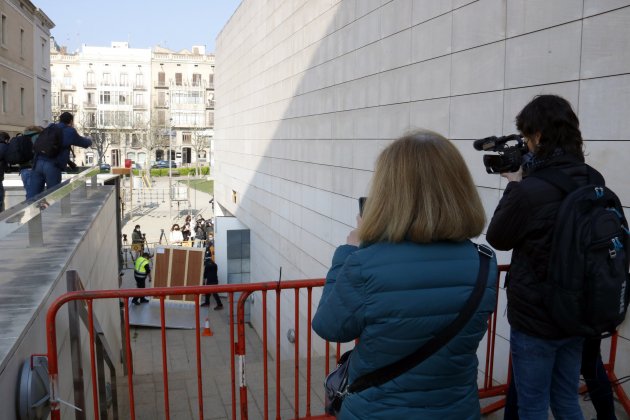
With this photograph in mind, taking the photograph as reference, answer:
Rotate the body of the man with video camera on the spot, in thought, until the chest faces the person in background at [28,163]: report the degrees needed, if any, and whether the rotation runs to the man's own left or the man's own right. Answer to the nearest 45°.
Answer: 0° — they already face them

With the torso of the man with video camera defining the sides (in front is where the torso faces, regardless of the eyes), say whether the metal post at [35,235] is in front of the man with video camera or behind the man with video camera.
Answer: in front

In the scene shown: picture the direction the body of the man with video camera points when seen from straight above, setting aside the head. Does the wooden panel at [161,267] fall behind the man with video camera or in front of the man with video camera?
in front

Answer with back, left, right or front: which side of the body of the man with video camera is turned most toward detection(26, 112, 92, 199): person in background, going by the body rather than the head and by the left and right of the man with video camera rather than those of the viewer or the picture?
front

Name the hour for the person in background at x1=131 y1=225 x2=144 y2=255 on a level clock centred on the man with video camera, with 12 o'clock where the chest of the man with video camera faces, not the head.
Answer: The person in background is roughly at 12 o'clock from the man with video camera.

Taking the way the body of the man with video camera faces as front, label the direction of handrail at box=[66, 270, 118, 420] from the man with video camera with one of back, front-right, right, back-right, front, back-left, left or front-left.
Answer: front-left

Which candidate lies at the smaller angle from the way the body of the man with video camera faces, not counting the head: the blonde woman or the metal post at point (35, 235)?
the metal post

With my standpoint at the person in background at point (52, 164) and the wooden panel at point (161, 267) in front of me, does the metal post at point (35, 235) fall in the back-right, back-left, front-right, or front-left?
back-right

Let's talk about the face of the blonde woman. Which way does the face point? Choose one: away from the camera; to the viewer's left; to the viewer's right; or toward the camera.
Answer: away from the camera

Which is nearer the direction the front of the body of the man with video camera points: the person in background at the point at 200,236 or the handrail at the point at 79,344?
the person in background

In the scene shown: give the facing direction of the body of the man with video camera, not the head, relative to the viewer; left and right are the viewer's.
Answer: facing away from the viewer and to the left of the viewer

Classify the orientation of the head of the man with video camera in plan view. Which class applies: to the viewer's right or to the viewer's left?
to the viewer's left

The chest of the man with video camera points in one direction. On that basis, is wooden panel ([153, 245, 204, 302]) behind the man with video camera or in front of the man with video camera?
in front
